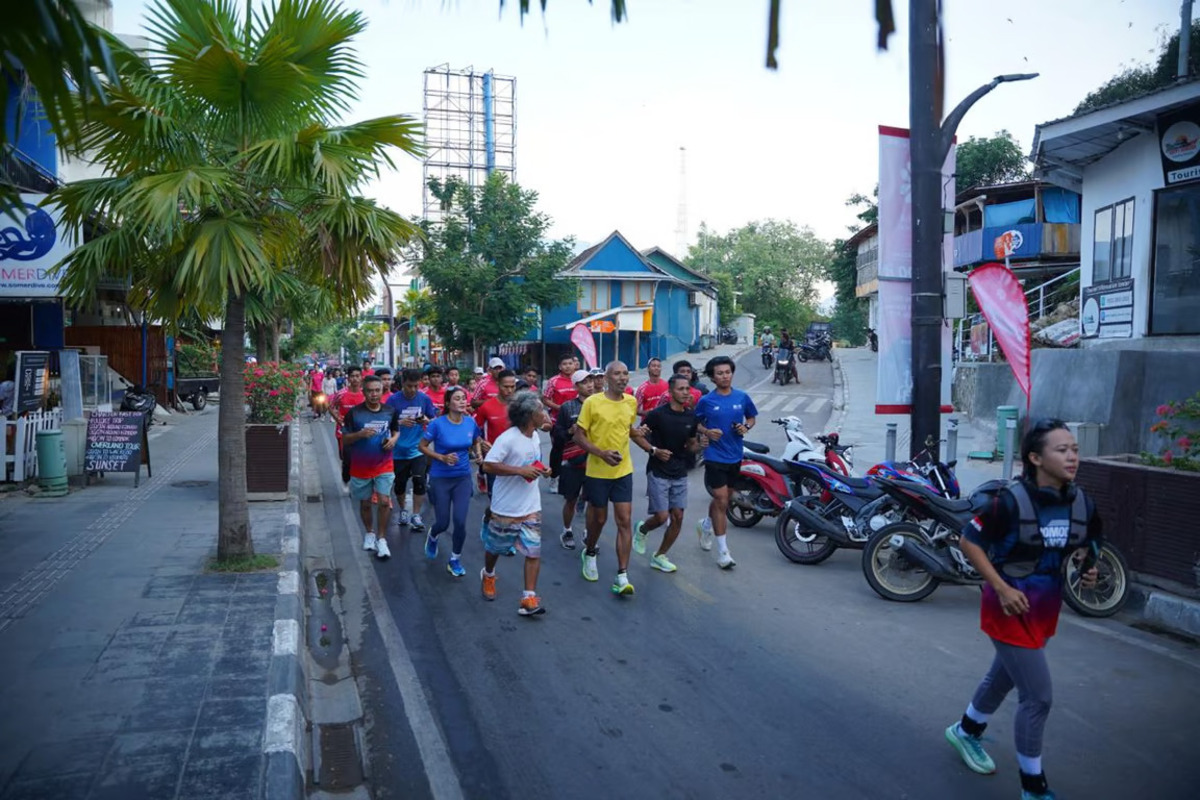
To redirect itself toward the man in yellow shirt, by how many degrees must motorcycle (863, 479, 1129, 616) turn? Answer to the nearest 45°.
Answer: approximately 180°

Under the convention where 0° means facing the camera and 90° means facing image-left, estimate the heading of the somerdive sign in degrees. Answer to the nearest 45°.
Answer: approximately 0°

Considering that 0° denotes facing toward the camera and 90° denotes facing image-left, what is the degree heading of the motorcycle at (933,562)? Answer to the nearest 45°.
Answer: approximately 270°

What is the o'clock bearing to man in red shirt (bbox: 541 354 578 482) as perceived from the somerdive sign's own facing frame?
The man in red shirt is roughly at 10 o'clock from the somerdive sign.

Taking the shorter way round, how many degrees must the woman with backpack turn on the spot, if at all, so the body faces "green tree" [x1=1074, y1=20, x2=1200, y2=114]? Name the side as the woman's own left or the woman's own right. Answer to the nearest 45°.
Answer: approximately 135° to the woman's own left

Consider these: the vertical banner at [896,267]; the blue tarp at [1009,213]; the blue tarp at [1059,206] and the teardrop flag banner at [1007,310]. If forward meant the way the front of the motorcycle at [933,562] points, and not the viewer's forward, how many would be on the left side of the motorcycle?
4

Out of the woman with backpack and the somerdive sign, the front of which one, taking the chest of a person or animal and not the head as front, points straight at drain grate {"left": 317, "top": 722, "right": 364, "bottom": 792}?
the somerdive sign

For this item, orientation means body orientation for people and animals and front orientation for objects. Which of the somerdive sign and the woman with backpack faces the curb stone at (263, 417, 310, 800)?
the somerdive sign

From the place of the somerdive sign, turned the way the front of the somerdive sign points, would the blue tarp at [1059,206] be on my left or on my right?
on my left
